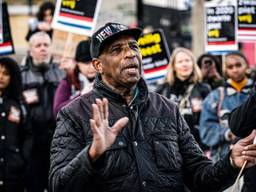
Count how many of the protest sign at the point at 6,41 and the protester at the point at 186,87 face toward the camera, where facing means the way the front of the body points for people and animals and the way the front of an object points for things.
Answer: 2

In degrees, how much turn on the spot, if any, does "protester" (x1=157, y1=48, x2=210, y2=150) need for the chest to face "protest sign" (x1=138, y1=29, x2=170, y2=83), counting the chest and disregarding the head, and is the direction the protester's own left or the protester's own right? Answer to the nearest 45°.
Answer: approximately 135° to the protester's own right

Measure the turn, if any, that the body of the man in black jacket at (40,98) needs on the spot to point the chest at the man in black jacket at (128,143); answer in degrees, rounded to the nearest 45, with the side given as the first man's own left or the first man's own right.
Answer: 0° — they already face them

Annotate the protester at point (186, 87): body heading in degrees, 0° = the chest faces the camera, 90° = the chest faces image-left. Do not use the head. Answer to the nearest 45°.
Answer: approximately 0°

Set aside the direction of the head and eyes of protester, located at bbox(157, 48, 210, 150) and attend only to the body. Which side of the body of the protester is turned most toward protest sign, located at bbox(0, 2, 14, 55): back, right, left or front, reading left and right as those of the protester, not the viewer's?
right

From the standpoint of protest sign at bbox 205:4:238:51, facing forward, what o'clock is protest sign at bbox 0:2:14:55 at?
protest sign at bbox 0:2:14:55 is roughly at 2 o'clock from protest sign at bbox 205:4:238:51.

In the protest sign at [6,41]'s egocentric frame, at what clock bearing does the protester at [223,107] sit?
The protester is roughly at 10 o'clock from the protest sign.

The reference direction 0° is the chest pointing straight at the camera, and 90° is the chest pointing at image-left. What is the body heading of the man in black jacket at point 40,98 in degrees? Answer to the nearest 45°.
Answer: approximately 0°
